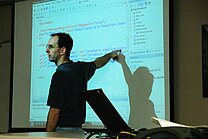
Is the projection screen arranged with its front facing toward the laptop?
yes

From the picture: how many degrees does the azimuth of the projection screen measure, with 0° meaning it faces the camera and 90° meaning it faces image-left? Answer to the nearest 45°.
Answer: approximately 0°

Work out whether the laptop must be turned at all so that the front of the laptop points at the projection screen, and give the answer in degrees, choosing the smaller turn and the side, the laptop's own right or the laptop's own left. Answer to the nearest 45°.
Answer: approximately 45° to the laptop's own left

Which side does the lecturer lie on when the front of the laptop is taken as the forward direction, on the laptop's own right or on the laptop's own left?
on the laptop's own left

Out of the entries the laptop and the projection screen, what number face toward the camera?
1
